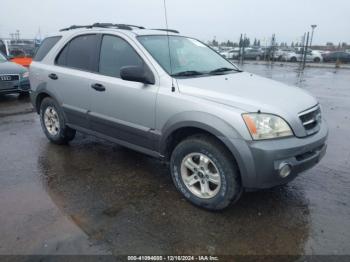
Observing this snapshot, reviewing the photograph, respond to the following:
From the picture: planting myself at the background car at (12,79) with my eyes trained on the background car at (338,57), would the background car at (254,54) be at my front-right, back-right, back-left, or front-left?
front-left

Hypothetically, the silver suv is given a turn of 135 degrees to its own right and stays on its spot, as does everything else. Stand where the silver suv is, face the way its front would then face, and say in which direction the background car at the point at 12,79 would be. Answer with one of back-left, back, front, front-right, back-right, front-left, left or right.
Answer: front-right

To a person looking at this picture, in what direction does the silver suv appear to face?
facing the viewer and to the right of the viewer
